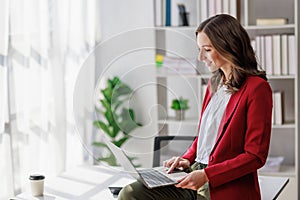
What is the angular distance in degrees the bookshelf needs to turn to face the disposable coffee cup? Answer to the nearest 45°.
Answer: approximately 45° to its right

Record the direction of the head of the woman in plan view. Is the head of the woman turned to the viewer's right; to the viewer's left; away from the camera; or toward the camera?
to the viewer's left

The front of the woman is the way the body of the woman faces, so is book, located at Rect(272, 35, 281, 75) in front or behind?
behind

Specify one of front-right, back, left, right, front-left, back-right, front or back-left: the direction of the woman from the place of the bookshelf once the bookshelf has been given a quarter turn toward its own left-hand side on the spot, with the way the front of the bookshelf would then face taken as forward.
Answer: right

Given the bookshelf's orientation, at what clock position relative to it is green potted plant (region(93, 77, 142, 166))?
The green potted plant is roughly at 3 o'clock from the bookshelf.

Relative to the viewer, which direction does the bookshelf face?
toward the camera

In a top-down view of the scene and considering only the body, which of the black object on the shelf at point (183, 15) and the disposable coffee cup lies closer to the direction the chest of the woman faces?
the disposable coffee cup

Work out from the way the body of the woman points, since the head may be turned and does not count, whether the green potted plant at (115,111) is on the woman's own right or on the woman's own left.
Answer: on the woman's own right

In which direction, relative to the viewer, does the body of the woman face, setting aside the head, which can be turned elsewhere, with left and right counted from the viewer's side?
facing the viewer and to the left of the viewer

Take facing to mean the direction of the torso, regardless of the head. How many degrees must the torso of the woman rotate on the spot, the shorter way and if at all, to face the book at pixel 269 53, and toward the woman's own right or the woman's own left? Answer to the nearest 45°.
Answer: approximately 135° to the woman's own right
